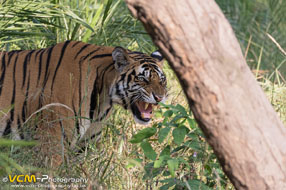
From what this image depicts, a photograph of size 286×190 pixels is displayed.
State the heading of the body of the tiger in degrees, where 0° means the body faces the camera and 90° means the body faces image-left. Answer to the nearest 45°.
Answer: approximately 270°

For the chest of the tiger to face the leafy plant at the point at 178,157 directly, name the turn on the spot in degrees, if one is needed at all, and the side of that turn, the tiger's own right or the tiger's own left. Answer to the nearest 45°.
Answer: approximately 45° to the tiger's own right
